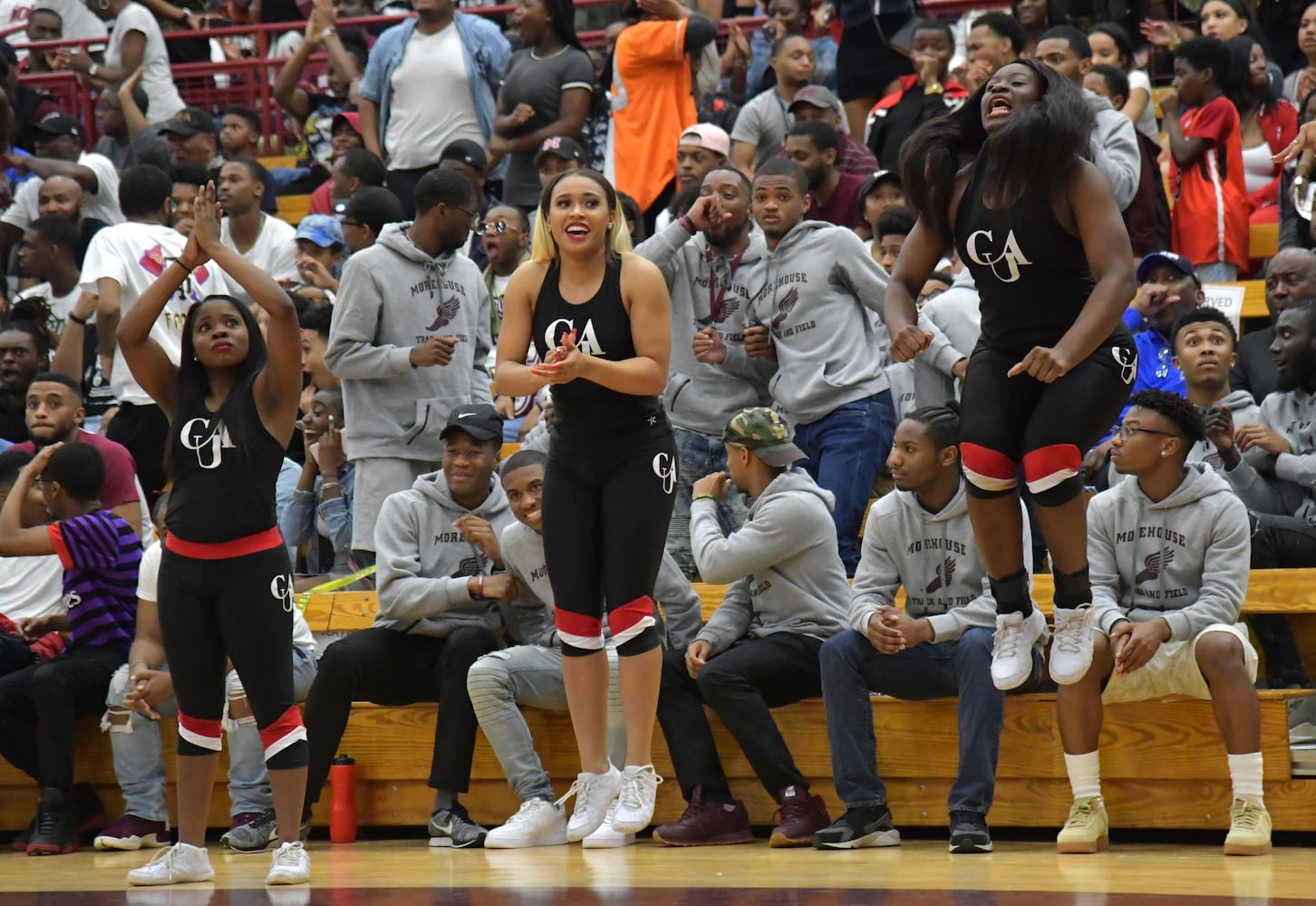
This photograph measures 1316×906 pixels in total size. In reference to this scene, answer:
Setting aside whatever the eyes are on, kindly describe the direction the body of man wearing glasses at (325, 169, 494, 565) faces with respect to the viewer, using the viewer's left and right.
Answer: facing the viewer and to the right of the viewer

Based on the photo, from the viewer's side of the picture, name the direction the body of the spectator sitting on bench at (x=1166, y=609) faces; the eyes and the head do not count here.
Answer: toward the camera

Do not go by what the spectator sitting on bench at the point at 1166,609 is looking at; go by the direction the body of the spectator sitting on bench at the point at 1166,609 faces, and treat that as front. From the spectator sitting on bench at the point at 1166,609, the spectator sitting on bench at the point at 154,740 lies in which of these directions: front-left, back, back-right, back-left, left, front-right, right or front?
right

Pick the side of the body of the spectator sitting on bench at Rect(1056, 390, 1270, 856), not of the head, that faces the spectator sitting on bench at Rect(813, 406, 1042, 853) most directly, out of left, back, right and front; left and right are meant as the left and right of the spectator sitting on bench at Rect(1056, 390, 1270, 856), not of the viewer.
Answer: right

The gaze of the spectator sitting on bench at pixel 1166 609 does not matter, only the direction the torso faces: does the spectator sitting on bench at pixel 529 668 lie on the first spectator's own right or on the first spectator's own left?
on the first spectator's own right

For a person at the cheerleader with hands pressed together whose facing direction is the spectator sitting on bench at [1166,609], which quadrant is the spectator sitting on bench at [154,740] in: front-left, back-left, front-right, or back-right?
back-left

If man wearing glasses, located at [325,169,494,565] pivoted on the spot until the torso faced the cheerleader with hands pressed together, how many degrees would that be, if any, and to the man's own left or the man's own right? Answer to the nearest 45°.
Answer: approximately 45° to the man's own right

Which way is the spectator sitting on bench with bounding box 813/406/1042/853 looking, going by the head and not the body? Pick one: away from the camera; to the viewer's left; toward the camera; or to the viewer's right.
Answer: to the viewer's left

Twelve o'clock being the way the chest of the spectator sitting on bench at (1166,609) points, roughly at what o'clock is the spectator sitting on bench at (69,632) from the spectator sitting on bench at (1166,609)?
the spectator sitting on bench at (69,632) is roughly at 3 o'clock from the spectator sitting on bench at (1166,609).

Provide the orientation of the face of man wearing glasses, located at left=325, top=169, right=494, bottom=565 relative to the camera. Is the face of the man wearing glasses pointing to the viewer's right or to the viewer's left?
to the viewer's right

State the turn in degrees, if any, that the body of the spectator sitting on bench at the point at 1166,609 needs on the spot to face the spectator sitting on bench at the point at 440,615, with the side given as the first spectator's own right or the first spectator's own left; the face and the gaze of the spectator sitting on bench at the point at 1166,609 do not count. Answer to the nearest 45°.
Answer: approximately 90° to the first spectator's own right
